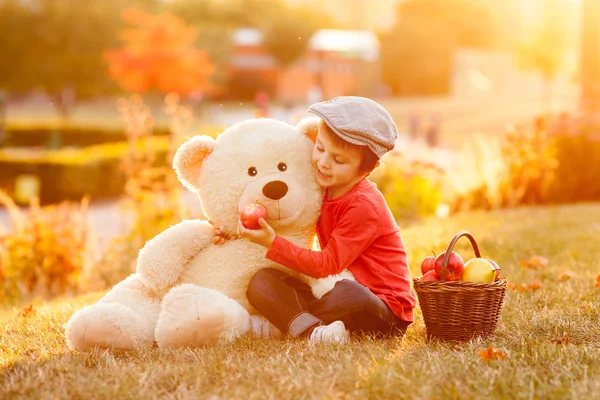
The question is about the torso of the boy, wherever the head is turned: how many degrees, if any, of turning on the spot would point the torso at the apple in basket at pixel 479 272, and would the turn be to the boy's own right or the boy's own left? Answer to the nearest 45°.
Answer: approximately 135° to the boy's own left

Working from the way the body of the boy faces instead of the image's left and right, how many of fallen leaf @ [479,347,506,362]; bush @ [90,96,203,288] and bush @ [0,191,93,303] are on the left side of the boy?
1

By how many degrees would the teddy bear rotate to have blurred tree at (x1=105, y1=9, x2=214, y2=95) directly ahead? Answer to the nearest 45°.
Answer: approximately 180°

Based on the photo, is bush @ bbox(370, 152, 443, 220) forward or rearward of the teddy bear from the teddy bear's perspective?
rearward

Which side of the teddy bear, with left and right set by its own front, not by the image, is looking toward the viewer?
front

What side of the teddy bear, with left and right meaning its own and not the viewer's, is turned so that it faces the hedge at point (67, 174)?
back

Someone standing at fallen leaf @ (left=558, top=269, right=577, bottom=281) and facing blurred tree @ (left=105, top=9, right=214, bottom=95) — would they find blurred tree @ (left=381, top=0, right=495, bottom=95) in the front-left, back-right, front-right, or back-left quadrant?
front-right

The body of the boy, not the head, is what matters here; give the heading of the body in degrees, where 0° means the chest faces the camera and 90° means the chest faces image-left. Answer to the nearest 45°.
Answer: approximately 45°

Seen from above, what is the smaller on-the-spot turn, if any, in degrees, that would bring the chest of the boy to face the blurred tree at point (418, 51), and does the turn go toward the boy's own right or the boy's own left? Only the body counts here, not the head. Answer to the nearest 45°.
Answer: approximately 135° to the boy's own right

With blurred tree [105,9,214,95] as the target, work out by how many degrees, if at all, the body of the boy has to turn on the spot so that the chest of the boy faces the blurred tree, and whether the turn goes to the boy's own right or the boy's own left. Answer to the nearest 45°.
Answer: approximately 135° to the boy's own right

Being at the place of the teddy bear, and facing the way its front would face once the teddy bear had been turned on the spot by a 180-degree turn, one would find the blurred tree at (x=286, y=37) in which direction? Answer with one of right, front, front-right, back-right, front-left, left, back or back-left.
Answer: front

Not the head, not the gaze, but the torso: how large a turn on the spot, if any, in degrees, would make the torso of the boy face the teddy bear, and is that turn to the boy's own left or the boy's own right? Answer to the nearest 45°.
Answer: approximately 45° to the boy's own right

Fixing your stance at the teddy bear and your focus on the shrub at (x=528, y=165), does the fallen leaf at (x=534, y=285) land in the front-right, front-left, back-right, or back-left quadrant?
front-right

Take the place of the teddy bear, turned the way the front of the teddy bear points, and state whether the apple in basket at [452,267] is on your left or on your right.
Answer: on your left

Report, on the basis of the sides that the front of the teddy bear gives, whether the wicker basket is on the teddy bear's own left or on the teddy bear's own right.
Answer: on the teddy bear's own left

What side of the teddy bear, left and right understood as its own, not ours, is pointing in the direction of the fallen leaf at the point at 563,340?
left

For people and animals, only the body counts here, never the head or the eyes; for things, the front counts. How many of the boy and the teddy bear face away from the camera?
0

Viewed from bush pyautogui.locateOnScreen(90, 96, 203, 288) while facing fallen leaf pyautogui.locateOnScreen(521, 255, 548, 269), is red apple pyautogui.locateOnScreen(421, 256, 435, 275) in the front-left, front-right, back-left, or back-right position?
front-right
